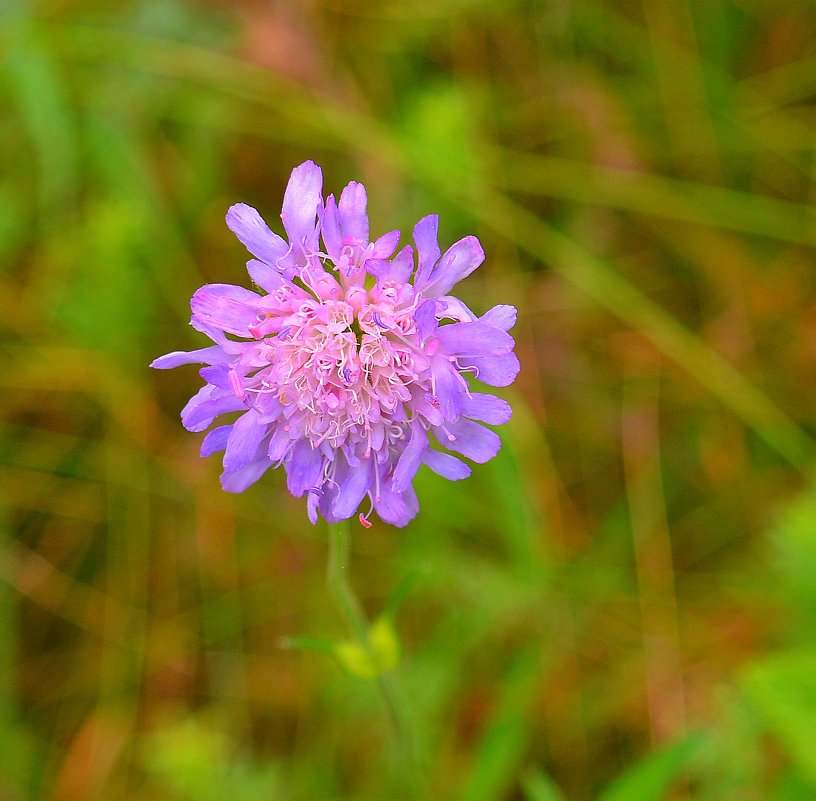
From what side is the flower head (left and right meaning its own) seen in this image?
front
